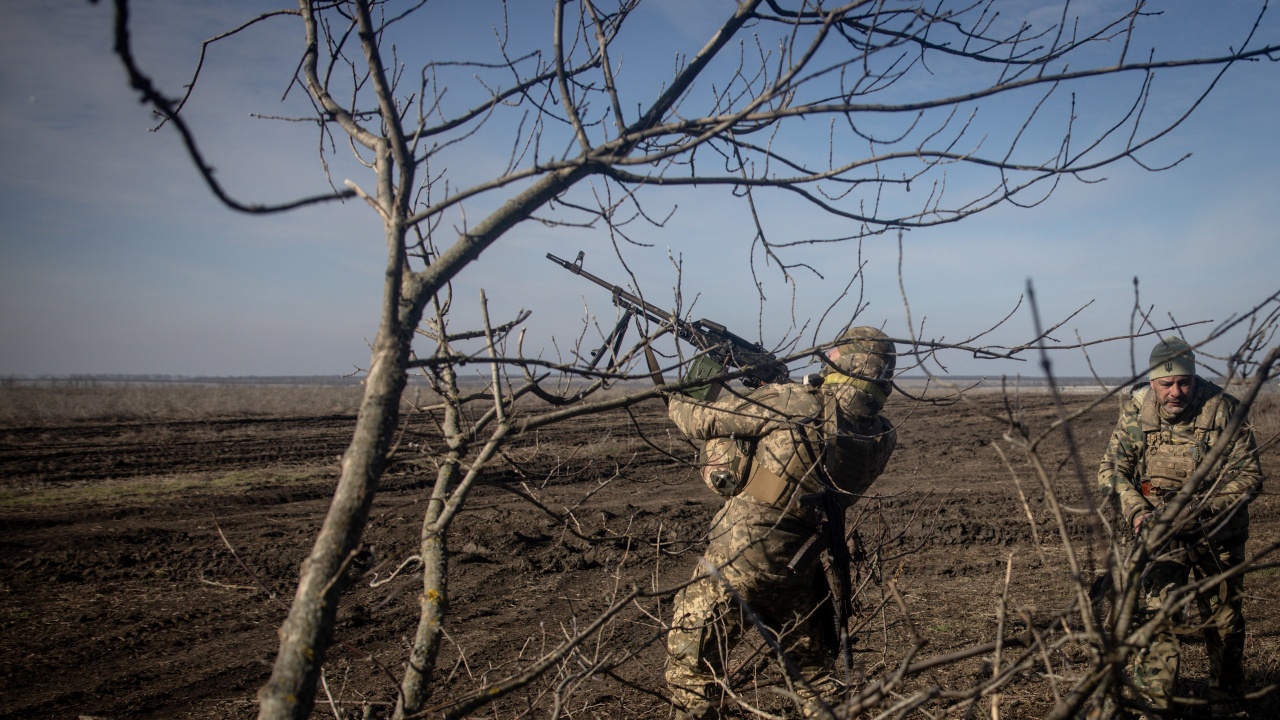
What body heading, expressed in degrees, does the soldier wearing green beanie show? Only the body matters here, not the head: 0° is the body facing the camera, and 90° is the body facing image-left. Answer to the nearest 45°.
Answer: approximately 0°

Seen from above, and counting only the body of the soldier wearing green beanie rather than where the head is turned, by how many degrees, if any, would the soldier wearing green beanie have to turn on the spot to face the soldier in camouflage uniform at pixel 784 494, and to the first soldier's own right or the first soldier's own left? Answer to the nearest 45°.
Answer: approximately 45° to the first soldier's own right
